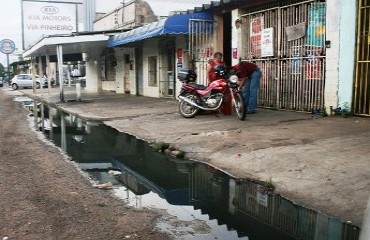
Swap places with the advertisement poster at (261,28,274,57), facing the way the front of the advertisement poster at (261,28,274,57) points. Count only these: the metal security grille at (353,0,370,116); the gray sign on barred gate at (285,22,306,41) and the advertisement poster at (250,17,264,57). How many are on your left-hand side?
2

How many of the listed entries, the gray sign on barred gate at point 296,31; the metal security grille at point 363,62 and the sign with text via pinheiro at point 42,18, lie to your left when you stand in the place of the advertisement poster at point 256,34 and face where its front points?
2

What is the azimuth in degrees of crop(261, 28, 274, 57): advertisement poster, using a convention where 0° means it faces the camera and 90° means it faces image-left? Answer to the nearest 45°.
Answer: approximately 45°

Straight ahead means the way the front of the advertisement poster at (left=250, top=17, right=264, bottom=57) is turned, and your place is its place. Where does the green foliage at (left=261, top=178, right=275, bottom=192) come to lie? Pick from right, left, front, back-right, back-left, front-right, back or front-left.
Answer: front-left

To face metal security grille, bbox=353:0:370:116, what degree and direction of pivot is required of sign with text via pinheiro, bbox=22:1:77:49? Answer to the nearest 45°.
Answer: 0° — it already faces it

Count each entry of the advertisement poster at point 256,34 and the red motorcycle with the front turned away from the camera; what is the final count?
0

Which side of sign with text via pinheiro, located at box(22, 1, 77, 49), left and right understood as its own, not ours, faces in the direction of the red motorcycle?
front

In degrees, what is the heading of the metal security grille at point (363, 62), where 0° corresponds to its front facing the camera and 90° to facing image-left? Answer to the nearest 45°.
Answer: approximately 45°

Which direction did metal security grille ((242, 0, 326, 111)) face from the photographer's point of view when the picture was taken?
facing the viewer and to the left of the viewer

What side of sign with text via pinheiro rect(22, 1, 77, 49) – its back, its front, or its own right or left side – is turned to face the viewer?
front

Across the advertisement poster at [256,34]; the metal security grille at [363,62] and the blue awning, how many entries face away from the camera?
0

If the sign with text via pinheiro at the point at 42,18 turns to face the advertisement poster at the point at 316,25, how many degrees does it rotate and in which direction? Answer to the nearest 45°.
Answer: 0° — it already faces it

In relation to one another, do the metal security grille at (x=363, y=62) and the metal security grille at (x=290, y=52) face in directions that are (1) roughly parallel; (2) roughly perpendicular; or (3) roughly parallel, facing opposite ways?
roughly parallel

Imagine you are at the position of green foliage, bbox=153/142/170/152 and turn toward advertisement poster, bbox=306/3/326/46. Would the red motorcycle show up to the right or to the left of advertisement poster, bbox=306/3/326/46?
left

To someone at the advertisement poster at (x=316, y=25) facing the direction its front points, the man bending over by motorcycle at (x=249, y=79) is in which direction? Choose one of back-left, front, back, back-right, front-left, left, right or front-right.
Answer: front-right

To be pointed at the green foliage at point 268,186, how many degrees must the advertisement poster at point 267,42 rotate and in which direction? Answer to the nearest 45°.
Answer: approximately 45° to its left

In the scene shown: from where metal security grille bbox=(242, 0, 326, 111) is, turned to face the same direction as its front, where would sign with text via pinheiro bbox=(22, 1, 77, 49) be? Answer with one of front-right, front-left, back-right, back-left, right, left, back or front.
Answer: right

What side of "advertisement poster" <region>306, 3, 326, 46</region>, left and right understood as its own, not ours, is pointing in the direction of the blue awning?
right
